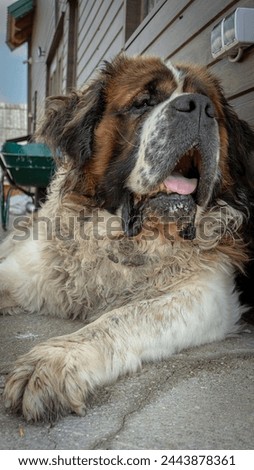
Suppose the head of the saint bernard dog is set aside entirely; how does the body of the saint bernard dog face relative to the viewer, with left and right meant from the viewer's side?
facing the viewer
